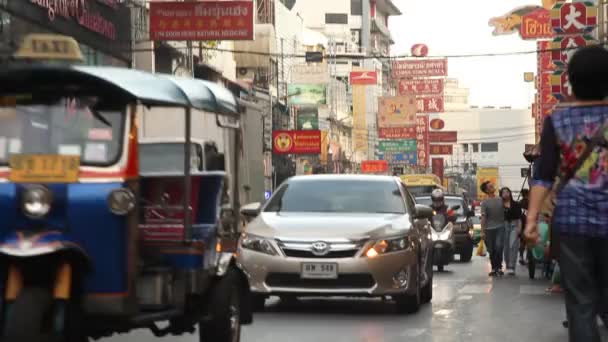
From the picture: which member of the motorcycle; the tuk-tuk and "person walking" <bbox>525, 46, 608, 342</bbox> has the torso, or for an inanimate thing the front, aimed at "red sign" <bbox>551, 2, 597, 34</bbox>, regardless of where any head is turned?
the person walking

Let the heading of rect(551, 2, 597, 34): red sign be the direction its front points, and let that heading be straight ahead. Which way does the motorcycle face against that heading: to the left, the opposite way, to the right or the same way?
the same way

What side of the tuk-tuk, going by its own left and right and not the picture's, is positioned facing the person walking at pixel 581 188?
left

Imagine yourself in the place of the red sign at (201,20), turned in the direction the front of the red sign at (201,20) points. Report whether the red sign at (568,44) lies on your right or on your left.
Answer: on your left

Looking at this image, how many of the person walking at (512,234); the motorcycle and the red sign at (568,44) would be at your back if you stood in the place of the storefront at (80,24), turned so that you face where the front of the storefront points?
0

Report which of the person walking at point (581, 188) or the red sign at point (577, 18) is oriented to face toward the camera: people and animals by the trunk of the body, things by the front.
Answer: the red sign

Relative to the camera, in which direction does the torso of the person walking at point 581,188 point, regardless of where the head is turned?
away from the camera

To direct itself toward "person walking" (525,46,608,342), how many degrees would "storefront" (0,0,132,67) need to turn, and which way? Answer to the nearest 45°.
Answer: approximately 45° to its right

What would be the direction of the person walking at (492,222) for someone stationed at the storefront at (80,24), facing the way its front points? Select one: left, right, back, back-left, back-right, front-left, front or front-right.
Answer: front

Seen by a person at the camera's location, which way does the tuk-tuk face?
facing the viewer and to the left of the viewer

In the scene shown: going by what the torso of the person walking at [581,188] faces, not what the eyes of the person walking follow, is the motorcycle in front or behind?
in front

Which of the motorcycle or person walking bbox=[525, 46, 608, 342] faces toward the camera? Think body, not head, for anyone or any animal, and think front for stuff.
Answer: the motorcycle

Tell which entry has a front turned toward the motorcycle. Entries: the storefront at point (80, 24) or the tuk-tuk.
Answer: the storefront

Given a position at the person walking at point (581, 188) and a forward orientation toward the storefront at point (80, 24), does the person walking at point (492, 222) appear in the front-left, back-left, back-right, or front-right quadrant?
front-right

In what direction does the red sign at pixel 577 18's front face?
toward the camera

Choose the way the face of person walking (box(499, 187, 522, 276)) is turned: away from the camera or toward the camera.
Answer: toward the camera

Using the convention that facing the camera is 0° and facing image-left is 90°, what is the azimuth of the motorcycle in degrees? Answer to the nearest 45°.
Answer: approximately 0°
